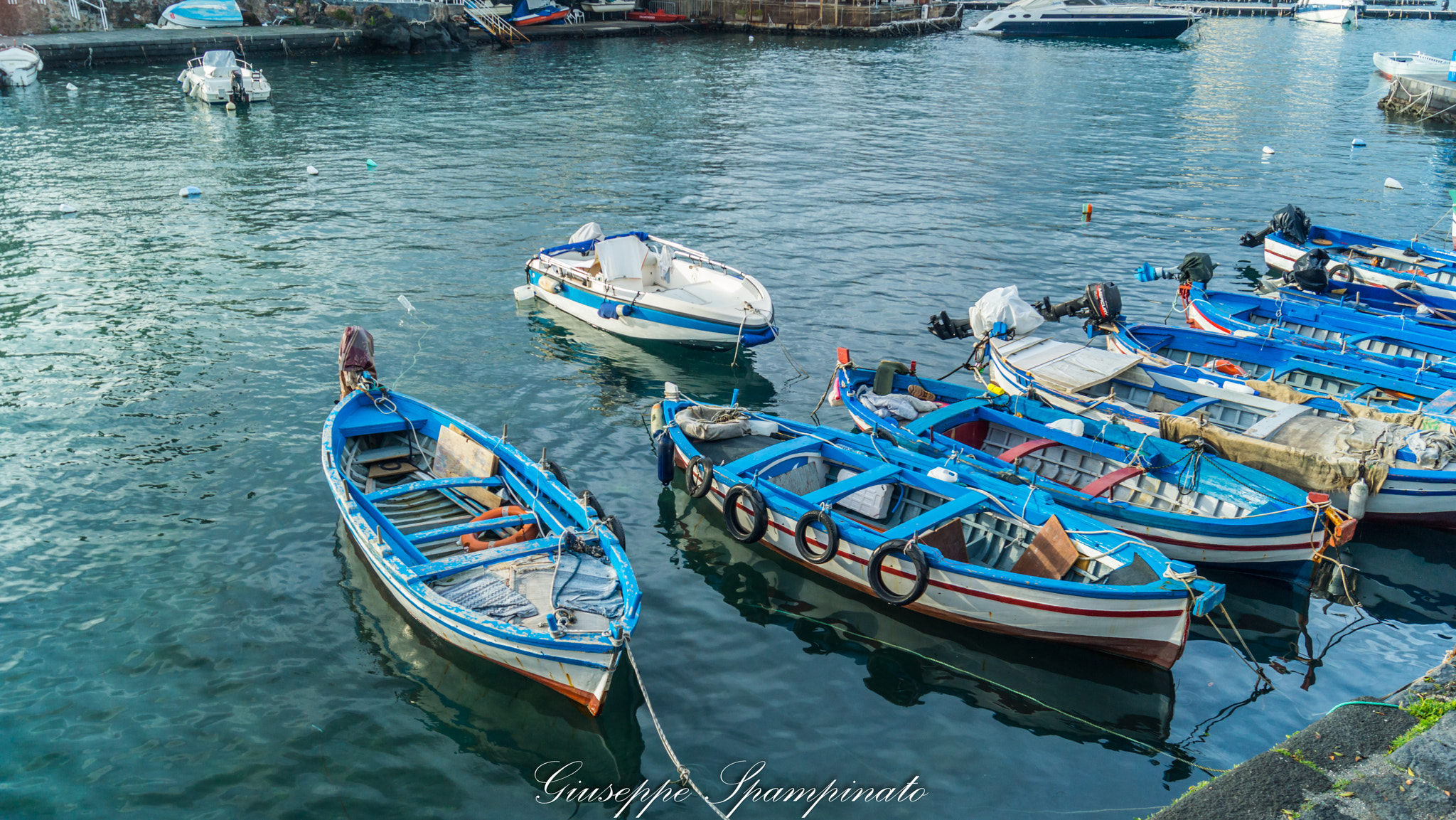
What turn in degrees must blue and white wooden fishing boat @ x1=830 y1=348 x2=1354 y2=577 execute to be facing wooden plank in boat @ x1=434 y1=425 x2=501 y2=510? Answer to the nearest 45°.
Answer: approximately 135° to its right

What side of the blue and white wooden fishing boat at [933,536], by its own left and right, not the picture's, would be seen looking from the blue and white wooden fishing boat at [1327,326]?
left

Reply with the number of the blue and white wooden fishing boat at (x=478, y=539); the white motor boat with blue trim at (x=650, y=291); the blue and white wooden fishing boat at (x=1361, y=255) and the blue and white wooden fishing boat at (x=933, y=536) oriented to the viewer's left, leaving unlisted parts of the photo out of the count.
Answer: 0

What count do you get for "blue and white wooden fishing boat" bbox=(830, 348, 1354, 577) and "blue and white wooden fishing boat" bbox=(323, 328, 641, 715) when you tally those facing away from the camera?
0

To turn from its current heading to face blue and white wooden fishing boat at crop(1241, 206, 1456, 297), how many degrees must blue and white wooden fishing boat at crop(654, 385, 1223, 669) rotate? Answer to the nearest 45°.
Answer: approximately 90° to its left

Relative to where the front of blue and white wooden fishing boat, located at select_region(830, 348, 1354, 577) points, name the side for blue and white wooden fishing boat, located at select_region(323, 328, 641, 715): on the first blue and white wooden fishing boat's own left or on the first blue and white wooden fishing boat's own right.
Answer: on the first blue and white wooden fishing boat's own right

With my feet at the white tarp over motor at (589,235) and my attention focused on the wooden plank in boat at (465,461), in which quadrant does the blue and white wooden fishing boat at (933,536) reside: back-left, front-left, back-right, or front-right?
front-left

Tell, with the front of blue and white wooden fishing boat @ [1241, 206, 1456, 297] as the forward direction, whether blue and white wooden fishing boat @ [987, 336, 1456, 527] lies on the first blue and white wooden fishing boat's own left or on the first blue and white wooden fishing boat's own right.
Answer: on the first blue and white wooden fishing boat's own right

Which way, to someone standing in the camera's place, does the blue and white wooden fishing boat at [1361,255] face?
facing the viewer and to the right of the viewer

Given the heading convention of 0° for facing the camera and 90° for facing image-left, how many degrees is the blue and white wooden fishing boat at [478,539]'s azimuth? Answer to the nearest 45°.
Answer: approximately 315°

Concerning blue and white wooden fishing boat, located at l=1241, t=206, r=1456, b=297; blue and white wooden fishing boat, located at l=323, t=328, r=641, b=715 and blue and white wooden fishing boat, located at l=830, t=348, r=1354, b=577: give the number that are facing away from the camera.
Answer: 0

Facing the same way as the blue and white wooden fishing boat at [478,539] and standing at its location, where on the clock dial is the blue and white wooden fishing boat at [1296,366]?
the blue and white wooden fishing boat at [1296,366] is roughly at 10 o'clock from the blue and white wooden fishing boat at [478,539].

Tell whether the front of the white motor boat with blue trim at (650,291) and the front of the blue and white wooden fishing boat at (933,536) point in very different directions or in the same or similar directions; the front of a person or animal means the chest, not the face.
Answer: same or similar directions

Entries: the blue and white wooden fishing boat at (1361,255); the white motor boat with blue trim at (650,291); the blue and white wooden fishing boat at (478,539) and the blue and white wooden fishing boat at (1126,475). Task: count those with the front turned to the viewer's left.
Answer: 0

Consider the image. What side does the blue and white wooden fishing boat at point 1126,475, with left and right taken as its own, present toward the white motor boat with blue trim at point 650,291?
back

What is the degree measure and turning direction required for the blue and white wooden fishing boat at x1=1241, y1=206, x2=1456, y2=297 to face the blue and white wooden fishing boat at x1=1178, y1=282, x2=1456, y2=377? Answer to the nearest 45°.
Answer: approximately 45° to its right
